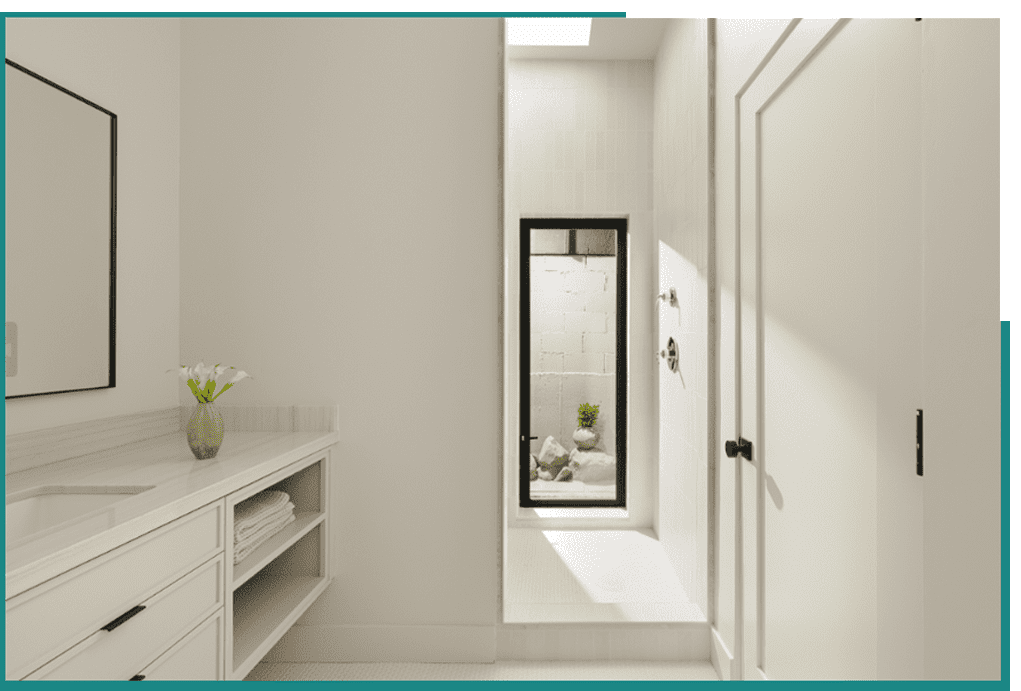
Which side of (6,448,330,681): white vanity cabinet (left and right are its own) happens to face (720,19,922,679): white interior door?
front

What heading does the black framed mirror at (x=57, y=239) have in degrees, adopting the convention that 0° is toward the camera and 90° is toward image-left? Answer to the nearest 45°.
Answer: approximately 315°

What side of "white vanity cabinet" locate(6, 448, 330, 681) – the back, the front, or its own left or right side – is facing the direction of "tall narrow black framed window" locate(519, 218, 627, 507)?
left

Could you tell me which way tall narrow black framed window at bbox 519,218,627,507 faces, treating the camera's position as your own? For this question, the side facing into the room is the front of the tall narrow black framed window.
facing the viewer

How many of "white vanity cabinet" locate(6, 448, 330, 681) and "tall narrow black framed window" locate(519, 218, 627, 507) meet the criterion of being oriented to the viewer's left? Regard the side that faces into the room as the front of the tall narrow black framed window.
0

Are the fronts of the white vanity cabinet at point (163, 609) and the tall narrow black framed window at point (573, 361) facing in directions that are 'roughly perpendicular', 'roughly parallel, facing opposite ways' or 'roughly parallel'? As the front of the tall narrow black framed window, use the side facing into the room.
roughly perpendicular

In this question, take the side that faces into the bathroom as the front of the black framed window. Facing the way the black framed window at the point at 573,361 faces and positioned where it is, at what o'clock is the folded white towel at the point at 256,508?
The folded white towel is roughly at 1 o'clock from the black framed window.

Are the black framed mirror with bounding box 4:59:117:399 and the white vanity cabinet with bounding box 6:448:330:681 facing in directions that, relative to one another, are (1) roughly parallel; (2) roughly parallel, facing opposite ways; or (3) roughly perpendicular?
roughly parallel
